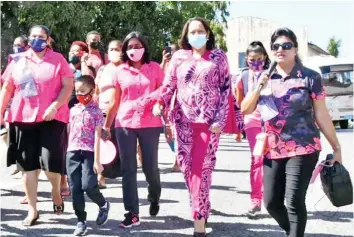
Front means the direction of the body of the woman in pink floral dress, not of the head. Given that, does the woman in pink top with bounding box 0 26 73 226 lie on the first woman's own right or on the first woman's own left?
on the first woman's own right

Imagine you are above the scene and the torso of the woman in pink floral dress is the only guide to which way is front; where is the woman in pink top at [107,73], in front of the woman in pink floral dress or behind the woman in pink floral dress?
behind
